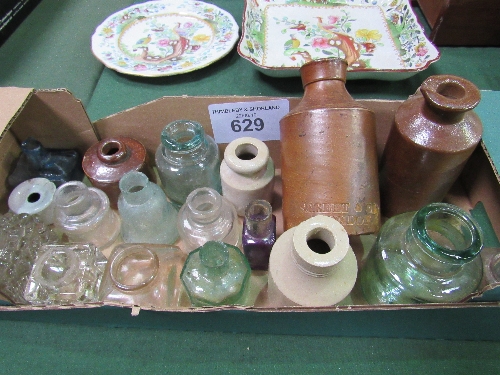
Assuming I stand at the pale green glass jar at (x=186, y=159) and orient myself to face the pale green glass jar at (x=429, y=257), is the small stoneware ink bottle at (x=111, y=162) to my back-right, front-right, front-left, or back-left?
back-right

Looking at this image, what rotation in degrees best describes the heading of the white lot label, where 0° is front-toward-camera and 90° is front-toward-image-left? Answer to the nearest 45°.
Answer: approximately 0°
